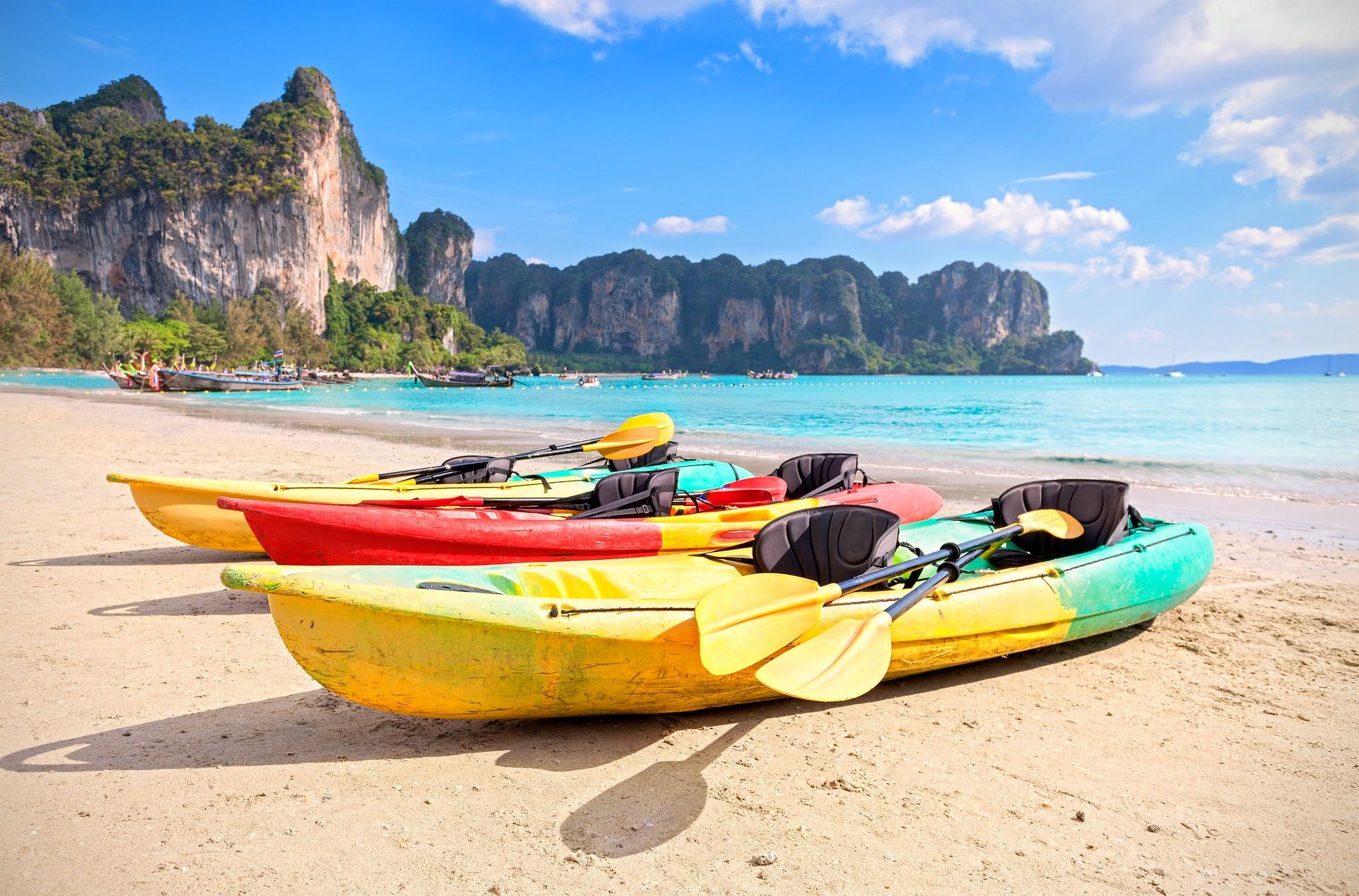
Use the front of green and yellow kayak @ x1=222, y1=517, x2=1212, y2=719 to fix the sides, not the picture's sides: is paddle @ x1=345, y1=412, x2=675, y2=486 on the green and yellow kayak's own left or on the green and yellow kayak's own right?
on the green and yellow kayak's own right

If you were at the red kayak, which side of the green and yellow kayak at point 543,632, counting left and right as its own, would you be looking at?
right

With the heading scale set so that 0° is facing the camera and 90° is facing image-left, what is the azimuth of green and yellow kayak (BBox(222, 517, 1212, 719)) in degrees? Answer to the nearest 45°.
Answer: approximately 45°

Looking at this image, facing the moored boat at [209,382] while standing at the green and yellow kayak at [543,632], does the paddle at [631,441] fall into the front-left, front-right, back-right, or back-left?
front-right

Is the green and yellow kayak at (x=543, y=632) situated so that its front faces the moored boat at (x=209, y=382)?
no

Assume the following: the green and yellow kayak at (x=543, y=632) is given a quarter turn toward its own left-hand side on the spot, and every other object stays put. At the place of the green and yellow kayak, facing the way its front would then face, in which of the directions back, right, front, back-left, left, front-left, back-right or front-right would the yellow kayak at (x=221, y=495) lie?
back

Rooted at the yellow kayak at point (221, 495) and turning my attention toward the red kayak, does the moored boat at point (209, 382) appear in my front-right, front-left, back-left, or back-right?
back-left
